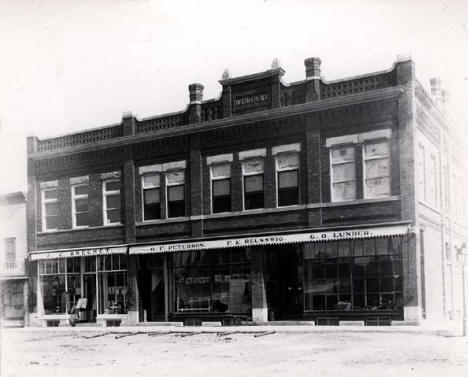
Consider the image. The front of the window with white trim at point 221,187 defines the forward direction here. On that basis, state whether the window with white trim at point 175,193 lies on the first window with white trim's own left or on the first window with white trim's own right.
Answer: on the first window with white trim's own right

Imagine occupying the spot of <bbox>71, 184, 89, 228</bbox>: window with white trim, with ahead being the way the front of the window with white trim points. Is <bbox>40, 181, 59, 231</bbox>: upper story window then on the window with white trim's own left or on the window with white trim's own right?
on the window with white trim's own right

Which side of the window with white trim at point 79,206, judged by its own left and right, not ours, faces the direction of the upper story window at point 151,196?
left

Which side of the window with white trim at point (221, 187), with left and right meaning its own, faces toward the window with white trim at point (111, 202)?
right

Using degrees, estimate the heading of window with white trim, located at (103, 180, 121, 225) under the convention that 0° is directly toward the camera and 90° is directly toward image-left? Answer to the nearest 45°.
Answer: approximately 45°

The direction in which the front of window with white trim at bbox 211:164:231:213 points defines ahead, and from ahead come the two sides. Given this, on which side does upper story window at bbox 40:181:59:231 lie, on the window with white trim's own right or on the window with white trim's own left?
on the window with white trim's own right

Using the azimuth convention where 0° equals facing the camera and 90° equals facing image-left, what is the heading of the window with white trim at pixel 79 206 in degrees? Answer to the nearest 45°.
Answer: approximately 45°

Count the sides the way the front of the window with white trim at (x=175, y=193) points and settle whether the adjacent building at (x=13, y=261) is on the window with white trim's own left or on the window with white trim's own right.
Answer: on the window with white trim's own right
